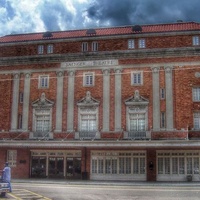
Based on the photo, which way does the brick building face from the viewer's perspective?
toward the camera
